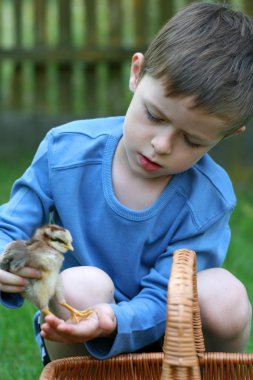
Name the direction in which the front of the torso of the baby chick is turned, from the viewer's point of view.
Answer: to the viewer's right

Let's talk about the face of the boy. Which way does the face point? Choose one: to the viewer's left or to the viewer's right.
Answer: to the viewer's left

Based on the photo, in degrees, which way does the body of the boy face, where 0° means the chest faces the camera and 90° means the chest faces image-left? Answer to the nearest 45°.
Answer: approximately 0°
